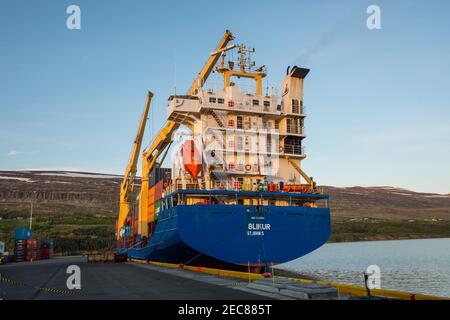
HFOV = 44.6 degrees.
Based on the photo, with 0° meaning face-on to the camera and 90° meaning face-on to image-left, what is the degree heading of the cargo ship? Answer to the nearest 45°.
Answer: approximately 135°
